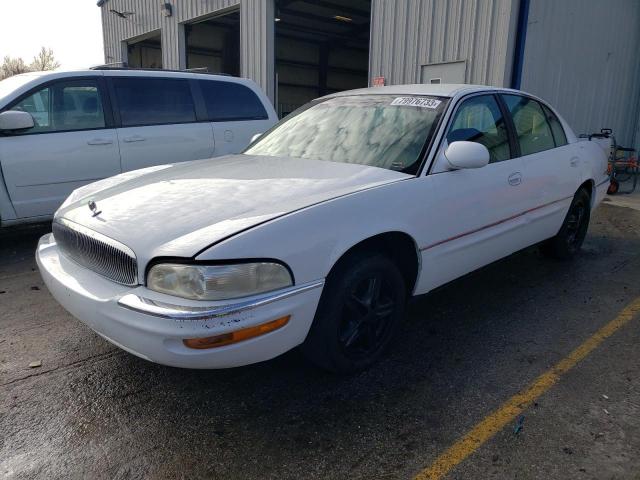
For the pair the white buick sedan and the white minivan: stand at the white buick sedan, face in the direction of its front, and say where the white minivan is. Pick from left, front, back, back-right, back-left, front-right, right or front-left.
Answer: right

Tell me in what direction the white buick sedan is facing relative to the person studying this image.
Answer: facing the viewer and to the left of the viewer
